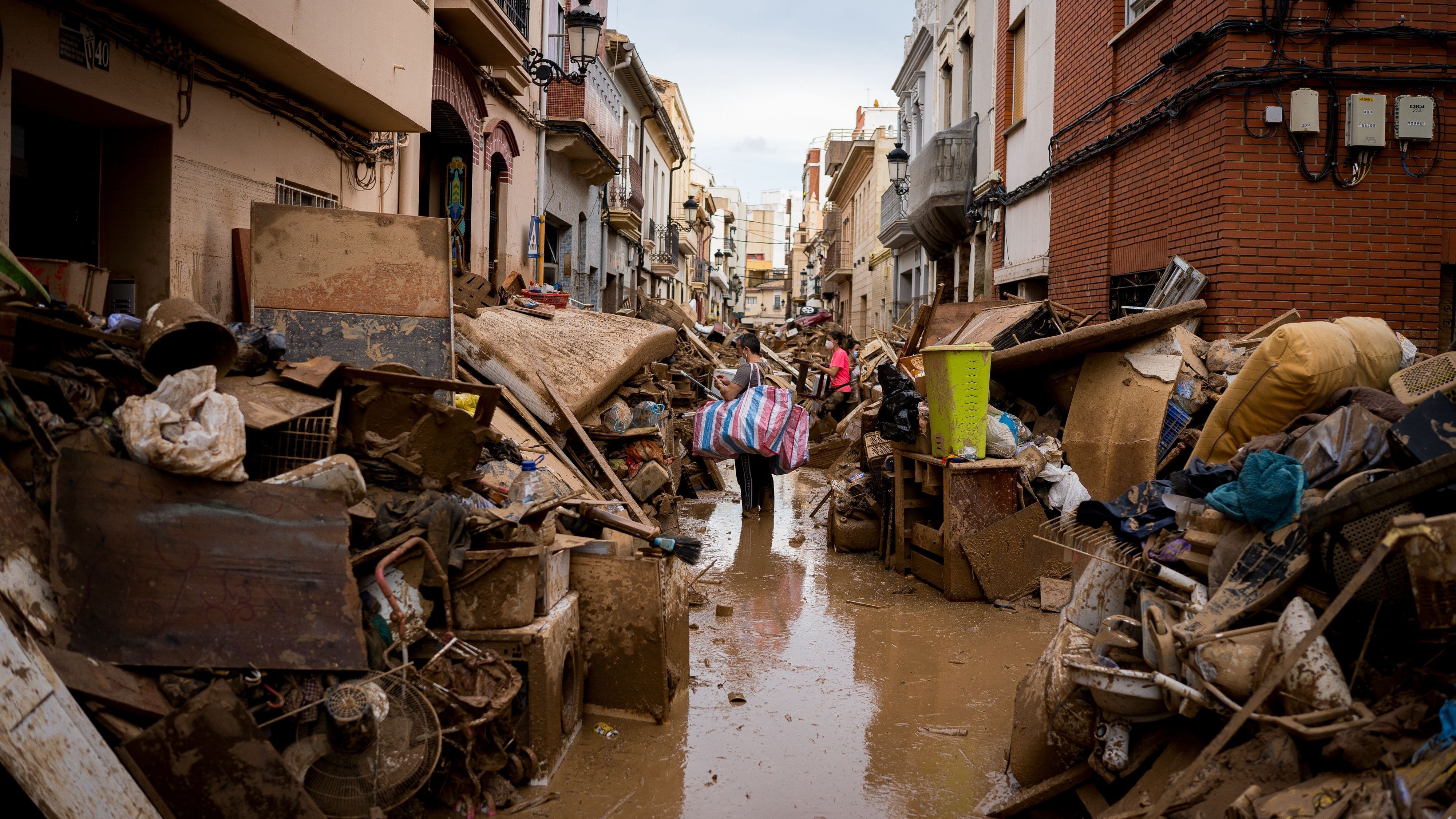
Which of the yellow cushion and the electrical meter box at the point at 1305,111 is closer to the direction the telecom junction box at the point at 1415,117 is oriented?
the yellow cushion

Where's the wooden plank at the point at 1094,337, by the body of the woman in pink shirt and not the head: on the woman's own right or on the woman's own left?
on the woman's own left

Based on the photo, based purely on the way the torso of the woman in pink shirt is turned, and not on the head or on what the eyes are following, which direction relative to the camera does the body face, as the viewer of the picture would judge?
to the viewer's left
